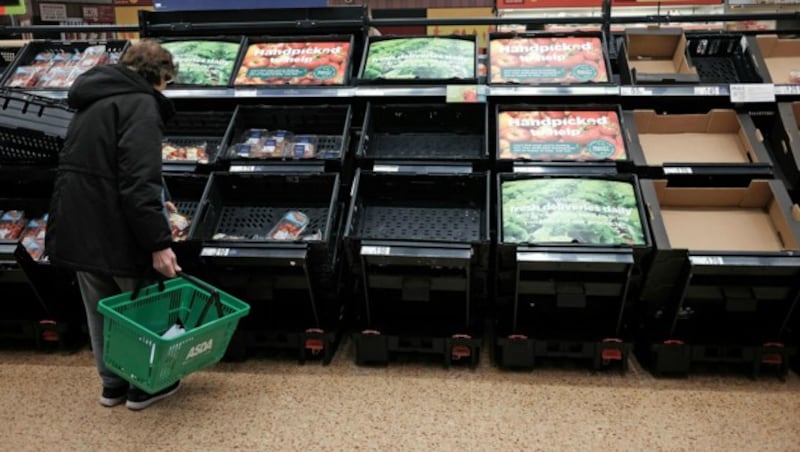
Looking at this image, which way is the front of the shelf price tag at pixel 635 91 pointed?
toward the camera

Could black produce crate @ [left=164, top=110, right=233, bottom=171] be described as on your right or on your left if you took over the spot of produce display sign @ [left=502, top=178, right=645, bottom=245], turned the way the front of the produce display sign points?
on your right

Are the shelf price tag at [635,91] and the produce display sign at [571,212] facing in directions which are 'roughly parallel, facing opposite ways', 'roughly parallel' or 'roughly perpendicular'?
roughly parallel

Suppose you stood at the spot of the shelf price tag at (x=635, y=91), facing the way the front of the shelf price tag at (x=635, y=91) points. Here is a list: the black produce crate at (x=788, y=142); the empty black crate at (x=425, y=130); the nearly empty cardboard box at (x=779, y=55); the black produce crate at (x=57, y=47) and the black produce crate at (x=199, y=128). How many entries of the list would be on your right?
3

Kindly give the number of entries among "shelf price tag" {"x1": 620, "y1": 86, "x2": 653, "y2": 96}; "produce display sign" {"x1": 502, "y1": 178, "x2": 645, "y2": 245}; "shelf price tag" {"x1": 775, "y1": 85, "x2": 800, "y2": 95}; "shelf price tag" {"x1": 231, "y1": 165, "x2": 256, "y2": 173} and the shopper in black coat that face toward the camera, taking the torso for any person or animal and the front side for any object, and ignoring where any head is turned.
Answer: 4

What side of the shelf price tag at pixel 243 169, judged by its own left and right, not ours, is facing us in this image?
front

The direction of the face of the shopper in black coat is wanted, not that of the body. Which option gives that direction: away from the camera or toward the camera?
away from the camera

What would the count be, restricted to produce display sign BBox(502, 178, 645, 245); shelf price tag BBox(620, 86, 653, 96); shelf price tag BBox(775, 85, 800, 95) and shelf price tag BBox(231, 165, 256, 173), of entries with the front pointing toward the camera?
4

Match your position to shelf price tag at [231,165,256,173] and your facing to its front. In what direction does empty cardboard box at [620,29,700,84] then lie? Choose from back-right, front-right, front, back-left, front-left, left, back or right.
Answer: left

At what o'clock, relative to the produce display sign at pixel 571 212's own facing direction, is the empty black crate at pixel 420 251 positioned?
The empty black crate is roughly at 3 o'clock from the produce display sign.

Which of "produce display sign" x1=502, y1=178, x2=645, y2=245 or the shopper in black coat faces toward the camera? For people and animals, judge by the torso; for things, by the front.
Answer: the produce display sign
